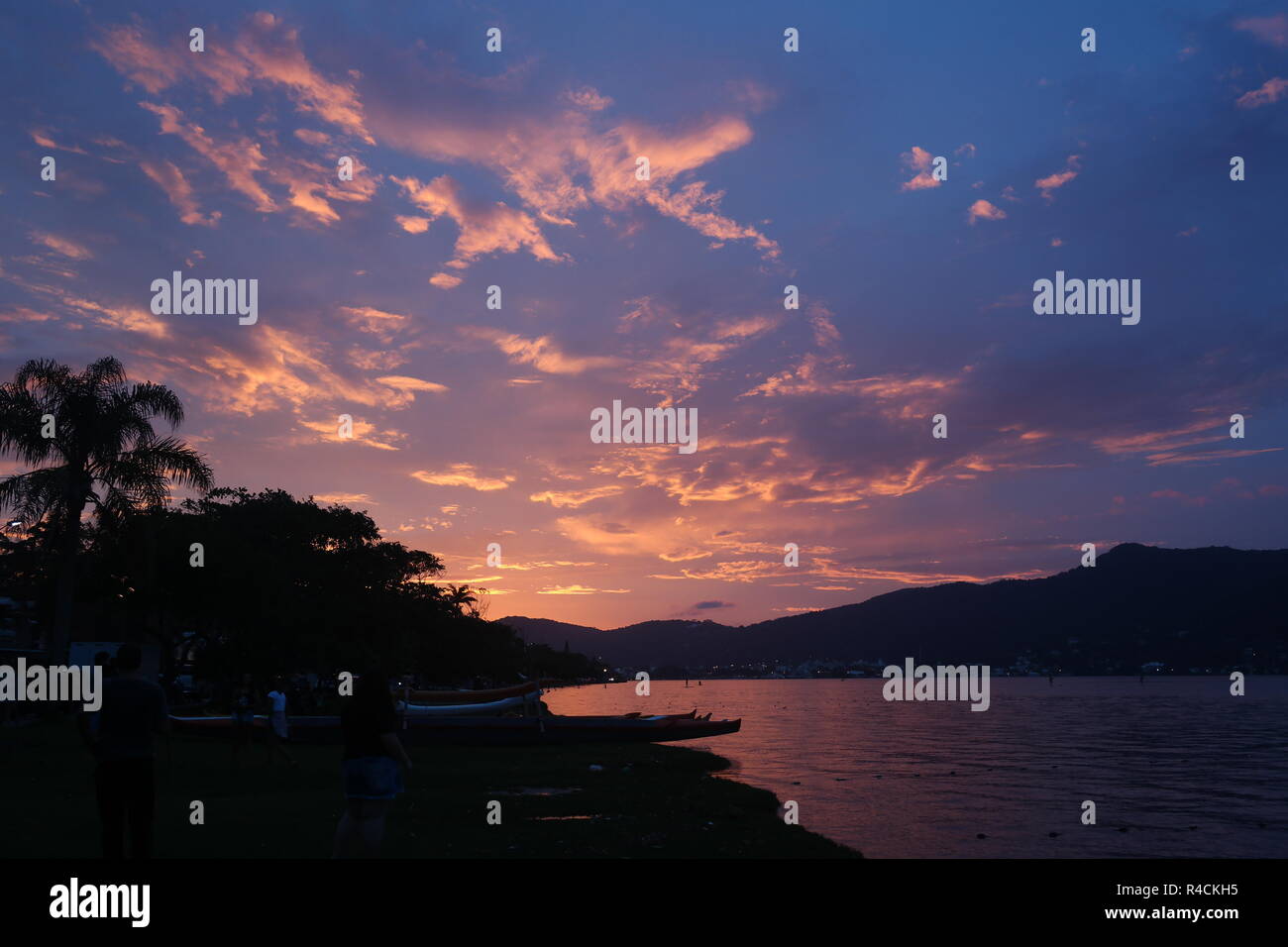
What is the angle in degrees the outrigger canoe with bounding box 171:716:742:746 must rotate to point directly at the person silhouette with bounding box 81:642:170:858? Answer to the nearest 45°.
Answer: approximately 90° to its right

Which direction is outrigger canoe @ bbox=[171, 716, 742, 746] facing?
to the viewer's right
